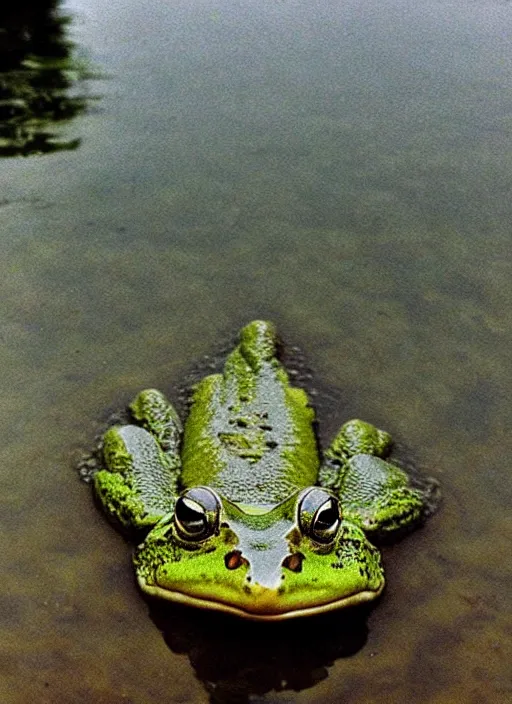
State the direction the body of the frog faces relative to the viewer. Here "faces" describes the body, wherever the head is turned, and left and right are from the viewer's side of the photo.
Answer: facing the viewer
